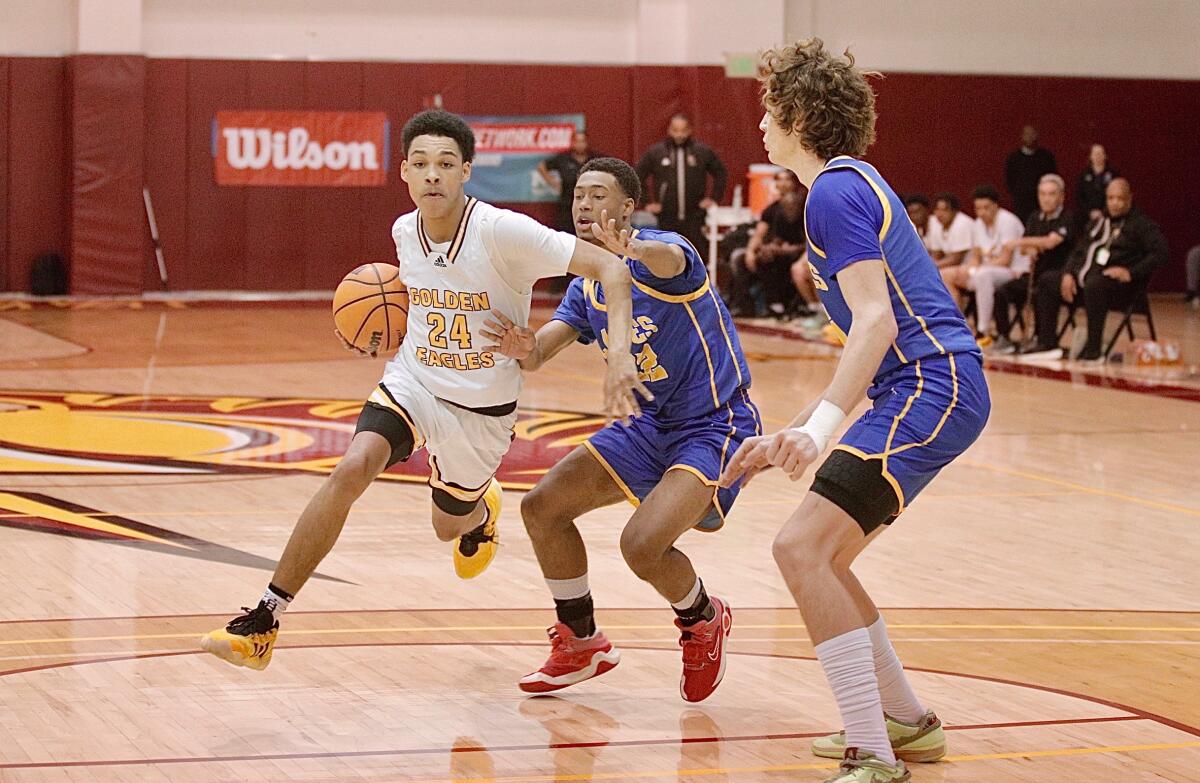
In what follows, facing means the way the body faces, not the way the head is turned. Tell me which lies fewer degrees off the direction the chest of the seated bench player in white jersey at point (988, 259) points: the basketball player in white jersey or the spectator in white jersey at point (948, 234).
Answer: the basketball player in white jersey

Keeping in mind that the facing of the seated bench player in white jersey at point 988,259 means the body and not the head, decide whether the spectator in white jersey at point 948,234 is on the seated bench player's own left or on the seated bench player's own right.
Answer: on the seated bench player's own right

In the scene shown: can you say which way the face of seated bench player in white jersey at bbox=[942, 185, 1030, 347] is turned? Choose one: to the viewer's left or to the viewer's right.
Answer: to the viewer's left

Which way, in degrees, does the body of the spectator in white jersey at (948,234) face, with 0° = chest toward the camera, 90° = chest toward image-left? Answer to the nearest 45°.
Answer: approximately 45°

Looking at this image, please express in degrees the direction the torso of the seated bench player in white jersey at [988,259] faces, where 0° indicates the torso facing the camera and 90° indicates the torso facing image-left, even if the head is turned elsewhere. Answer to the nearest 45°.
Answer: approximately 45°

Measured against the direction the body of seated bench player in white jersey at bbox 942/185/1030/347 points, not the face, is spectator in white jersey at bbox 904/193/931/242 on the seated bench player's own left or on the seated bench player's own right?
on the seated bench player's own right
